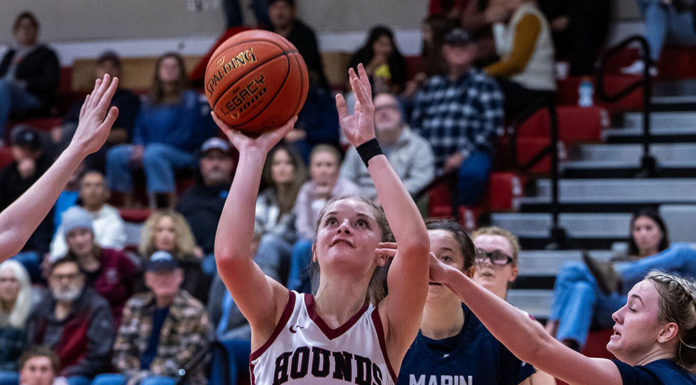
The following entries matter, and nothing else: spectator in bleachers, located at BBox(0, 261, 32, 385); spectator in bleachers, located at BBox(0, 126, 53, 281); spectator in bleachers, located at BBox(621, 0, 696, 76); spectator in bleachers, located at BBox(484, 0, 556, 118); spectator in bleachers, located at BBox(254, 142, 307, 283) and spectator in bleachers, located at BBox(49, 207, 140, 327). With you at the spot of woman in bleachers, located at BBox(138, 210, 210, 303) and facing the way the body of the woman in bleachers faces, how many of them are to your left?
3

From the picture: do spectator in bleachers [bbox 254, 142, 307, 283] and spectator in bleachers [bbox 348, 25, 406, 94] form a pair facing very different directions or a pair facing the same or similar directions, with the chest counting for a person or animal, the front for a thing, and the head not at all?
same or similar directions

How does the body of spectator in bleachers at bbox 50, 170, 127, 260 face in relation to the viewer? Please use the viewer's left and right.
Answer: facing the viewer

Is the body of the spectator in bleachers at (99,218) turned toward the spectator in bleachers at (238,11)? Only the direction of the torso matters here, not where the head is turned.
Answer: no

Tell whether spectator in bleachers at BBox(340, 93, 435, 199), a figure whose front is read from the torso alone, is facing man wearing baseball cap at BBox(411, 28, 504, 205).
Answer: no

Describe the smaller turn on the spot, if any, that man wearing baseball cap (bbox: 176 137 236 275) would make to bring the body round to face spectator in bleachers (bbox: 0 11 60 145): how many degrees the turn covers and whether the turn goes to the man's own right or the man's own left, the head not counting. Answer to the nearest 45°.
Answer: approximately 135° to the man's own right

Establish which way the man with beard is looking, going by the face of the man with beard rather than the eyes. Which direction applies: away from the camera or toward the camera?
toward the camera

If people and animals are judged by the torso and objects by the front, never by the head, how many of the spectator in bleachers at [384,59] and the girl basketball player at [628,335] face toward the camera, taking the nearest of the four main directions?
1

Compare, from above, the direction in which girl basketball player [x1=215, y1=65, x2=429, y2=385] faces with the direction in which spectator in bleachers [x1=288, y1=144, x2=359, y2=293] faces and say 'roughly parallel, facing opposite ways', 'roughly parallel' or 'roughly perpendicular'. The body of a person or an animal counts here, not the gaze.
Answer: roughly parallel

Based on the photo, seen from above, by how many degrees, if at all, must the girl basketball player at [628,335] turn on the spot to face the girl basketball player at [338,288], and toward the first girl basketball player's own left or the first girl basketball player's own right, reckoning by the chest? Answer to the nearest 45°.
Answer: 0° — they already face them

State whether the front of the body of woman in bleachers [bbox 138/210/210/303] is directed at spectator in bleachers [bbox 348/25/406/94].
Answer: no

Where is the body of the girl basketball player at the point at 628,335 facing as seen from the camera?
to the viewer's left

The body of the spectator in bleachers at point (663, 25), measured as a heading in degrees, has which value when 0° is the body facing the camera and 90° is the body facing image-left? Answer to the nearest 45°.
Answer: approximately 45°

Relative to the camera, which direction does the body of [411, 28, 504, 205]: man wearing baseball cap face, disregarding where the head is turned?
toward the camera

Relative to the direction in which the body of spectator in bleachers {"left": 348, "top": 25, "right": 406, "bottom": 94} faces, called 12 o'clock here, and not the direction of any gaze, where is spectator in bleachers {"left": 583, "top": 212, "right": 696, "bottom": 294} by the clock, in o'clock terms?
spectator in bleachers {"left": 583, "top": 212, "right": 696, "bottom": 294} is roughly at 11 o'clock from spectator in bleachers {"left": 348, "top": 25, "right": 406, "bottom": 94}.

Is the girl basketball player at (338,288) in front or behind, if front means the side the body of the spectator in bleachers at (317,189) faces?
in front

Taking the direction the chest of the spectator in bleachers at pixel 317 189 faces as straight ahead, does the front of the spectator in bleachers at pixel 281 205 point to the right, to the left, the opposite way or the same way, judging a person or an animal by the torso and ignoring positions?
the same way

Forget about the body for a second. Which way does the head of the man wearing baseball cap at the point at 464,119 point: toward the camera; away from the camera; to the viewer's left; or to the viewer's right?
toward the camera

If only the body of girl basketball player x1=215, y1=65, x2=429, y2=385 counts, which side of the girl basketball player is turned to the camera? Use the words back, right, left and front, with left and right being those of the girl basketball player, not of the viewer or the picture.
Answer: front
